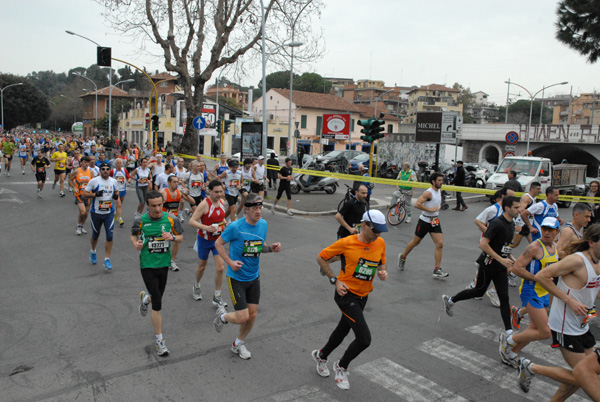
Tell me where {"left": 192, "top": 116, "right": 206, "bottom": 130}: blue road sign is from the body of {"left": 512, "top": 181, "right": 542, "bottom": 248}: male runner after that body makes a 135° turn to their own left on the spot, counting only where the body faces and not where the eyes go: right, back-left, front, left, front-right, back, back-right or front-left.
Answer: front

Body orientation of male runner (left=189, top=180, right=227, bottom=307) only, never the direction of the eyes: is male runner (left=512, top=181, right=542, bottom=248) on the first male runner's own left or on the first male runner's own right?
on the first male runner's own left

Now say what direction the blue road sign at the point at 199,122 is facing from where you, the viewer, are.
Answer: facing the viewer

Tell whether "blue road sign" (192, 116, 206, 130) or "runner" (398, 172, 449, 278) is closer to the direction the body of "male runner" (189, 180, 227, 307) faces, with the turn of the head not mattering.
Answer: the runner

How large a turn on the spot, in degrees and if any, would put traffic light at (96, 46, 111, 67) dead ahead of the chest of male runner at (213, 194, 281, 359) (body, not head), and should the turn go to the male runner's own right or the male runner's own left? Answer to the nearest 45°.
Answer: approximately 135° to the male runner's own left

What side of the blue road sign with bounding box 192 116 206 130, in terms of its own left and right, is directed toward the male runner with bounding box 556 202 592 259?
front

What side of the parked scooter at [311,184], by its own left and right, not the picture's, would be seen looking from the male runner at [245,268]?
left

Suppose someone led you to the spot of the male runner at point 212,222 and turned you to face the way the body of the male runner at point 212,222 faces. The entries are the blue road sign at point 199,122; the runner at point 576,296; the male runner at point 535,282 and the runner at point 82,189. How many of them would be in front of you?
2

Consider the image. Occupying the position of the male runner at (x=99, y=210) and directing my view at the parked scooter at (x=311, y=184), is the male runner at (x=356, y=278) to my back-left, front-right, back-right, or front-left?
back-right

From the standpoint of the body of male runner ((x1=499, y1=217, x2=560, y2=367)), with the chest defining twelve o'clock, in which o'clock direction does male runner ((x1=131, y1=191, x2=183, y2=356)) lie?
male runner ((x1=131, y1=191, x2=183, y2=356)) is roughly at 4 o'clock from male runner ((x1=499, y1=217, x2=560, y2=367)).

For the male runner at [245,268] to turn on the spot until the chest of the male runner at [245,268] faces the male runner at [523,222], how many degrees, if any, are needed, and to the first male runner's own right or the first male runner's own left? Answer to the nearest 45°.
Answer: approximately 90° to the first male runner's own left

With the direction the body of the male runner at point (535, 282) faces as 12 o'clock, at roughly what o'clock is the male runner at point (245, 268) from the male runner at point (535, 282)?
the male runner at point (245, 268) is roughly at 4 o'clock from the male runner at point (535, 282).
